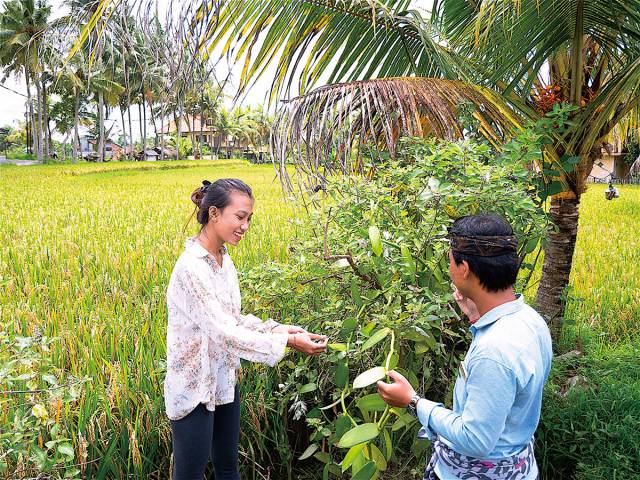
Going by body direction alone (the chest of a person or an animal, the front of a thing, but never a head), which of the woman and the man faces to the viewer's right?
the woman

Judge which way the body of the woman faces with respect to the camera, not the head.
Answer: to the viewer's right

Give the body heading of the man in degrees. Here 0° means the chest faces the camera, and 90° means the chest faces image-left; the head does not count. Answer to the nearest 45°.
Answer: approximately 135°

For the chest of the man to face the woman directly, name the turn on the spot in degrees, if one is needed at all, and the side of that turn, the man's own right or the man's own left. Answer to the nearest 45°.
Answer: approximately 45° to the man's own left

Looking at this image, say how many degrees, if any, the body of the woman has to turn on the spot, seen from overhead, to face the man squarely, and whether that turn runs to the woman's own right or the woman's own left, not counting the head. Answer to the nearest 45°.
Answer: approximately 45° to the woman's own right

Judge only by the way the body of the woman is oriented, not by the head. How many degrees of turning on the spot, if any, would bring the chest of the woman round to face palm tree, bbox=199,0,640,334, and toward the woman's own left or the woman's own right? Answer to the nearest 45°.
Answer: approximately 45° to the woman's own left

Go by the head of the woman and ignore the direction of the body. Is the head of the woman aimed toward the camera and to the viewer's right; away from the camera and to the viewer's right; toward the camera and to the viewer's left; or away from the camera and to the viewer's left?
toward the camera and to the viewer's right

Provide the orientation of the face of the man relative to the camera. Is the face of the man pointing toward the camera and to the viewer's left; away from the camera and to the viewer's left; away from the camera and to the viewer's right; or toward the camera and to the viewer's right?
away from the camera and to the viewer's left
